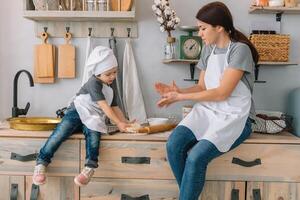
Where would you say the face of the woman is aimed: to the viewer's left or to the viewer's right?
to the viewer's left

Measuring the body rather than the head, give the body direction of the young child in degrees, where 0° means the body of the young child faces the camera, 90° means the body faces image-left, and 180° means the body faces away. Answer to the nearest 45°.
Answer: approximately 315°

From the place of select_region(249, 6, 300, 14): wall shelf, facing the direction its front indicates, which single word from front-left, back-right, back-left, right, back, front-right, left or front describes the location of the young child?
front-right

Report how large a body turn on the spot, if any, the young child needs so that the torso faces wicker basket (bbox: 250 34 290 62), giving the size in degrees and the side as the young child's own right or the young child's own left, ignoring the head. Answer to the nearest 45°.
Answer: approximately 45° to the young child's own left

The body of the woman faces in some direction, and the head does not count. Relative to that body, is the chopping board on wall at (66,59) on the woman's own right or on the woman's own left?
on the woman's own right

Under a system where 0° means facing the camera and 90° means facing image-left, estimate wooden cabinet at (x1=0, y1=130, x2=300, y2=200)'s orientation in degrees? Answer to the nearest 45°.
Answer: approximately 0°

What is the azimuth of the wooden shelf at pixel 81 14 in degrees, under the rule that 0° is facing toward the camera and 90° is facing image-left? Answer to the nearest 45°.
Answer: approximately 0°
